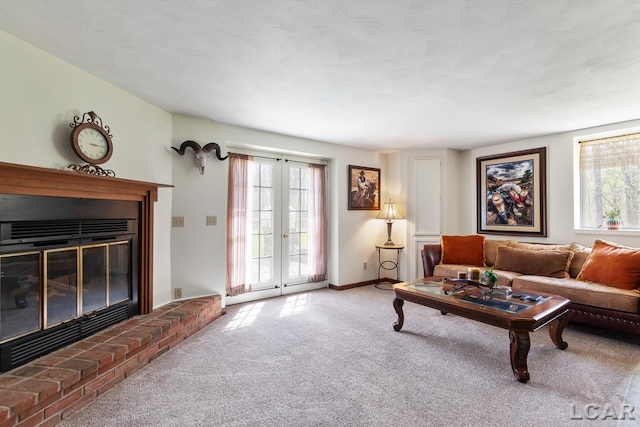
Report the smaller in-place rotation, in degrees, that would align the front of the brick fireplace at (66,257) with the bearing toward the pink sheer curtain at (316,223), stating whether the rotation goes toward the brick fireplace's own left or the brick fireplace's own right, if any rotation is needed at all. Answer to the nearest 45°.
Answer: approximately 45° to the brick fireplace's own left

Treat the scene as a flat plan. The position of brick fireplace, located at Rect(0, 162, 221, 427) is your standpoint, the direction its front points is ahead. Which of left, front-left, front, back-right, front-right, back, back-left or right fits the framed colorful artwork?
front-left

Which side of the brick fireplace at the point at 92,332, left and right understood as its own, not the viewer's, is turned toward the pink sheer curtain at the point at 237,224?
left

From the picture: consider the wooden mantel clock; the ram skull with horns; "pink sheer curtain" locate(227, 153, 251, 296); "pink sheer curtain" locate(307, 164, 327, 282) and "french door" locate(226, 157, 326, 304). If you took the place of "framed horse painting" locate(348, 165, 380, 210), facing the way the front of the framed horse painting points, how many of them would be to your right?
5

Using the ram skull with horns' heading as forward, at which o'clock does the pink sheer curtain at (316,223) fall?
The pink sheer curtain is roughly at 8 o'clock from the ram skull with horns.

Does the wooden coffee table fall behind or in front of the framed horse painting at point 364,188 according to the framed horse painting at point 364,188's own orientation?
in front

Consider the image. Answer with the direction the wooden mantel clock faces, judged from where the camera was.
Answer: facing the viewer and to the right of the viewer

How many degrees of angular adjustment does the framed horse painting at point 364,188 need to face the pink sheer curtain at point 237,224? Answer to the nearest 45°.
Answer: approximately 90° to its right

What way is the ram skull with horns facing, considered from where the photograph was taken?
facing the viewer

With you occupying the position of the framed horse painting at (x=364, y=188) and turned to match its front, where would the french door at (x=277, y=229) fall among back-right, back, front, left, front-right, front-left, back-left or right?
right

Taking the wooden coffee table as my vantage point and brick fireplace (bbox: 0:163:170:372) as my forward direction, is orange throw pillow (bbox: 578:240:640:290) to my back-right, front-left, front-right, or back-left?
back-right

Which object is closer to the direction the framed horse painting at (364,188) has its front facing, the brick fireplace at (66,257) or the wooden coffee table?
the wooden coffee table

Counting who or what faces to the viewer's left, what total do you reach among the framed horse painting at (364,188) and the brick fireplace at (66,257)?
0

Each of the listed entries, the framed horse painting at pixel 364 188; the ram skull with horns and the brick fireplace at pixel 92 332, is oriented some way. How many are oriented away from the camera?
0

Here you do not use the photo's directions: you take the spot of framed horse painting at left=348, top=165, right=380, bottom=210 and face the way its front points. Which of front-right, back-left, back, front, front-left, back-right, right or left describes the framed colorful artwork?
front-left

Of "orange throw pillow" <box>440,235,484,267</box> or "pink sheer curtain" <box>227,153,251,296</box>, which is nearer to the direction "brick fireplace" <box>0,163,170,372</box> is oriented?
the orange throw pillow
